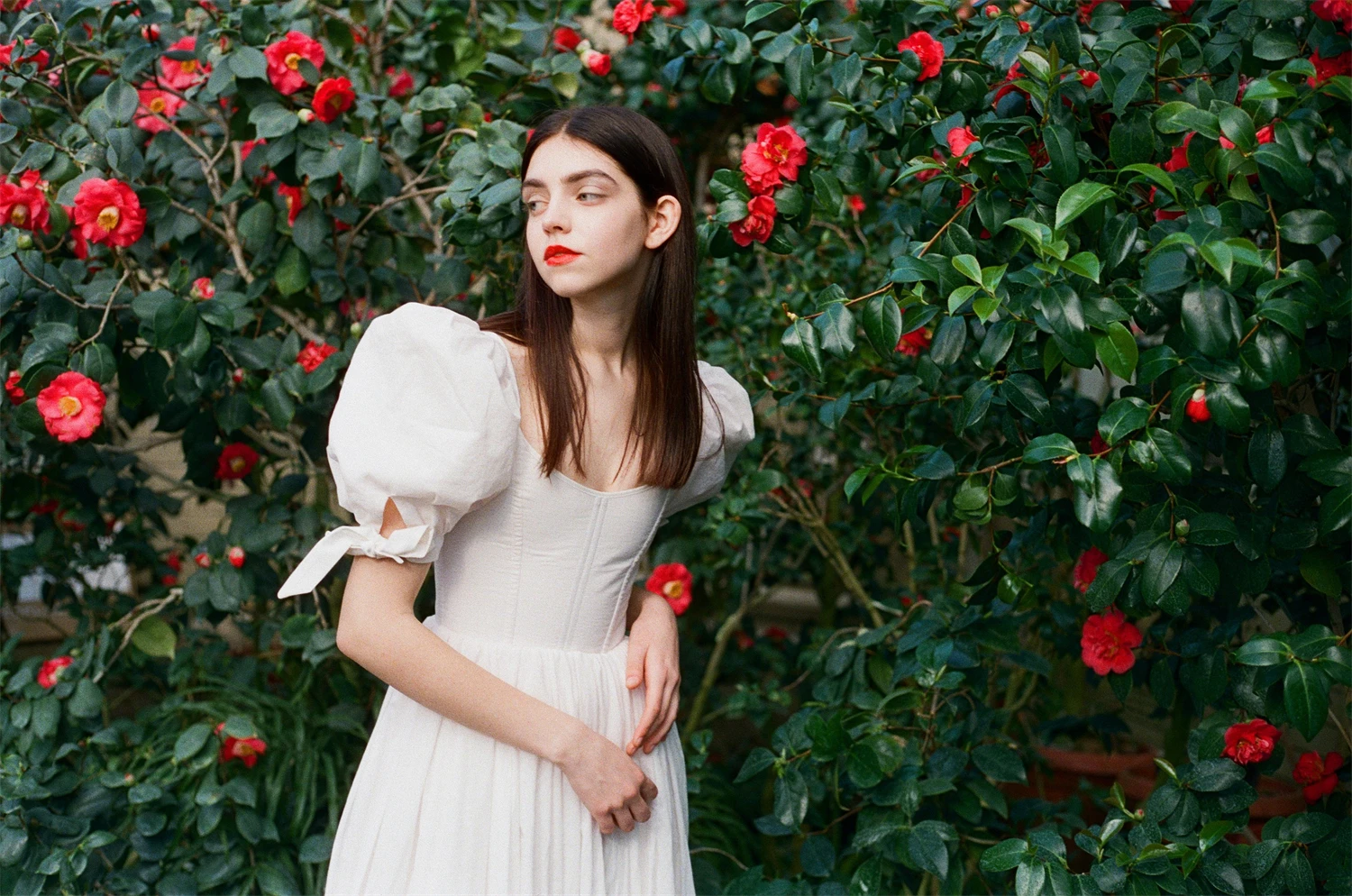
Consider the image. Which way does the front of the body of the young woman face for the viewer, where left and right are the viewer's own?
facing the viewer and to the right of the viewer

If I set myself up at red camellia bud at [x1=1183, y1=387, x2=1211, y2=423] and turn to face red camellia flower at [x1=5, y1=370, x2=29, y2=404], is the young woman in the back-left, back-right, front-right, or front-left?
front-left

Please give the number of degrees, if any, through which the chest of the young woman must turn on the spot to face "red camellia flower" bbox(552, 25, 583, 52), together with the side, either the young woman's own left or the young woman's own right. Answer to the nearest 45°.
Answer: approximately 135° to the young woman's own left

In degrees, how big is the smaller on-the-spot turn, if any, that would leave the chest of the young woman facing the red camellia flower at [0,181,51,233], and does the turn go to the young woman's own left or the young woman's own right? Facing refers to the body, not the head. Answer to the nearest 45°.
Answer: approximately 180°

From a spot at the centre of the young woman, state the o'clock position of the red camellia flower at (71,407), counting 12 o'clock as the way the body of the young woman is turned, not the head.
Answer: The red camellia flower is roughly at 6 o'clock from the young woman.

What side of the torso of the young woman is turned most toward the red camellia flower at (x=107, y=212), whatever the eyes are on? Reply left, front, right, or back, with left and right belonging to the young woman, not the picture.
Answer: back

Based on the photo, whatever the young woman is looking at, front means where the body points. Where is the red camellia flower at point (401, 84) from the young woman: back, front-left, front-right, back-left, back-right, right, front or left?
back-left

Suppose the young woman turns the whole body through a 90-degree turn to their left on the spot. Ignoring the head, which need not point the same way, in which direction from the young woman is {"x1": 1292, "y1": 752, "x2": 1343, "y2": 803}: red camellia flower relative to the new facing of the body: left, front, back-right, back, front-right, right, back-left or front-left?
front-right
